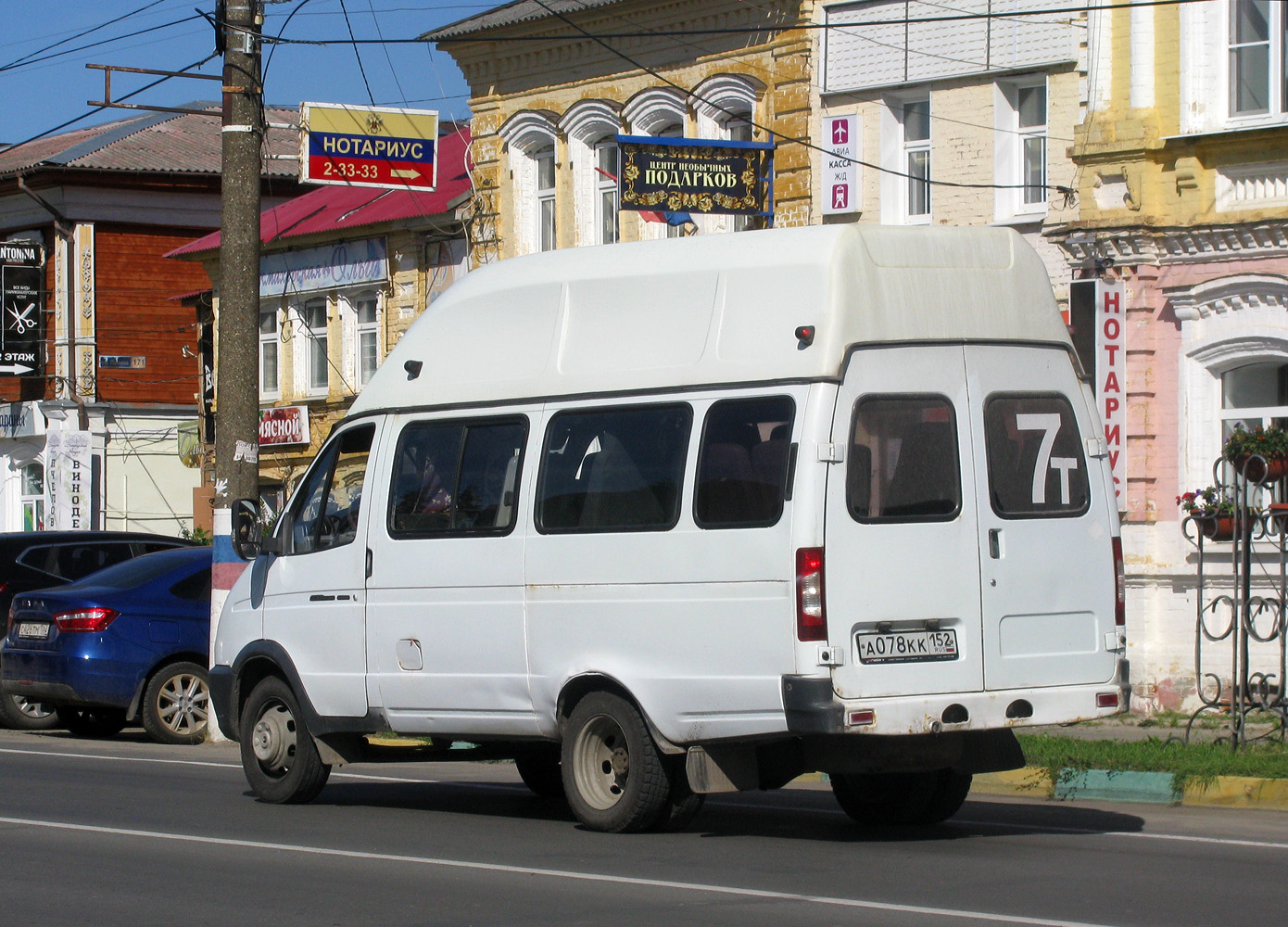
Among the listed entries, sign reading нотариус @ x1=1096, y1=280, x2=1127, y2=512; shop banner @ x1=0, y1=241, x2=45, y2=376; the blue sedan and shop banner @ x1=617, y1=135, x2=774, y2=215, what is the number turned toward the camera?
3

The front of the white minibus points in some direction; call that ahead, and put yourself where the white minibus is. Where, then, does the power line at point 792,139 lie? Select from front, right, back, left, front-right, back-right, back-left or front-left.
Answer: front-right

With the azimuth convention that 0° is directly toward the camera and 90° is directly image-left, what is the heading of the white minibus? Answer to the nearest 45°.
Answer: approximately 135°

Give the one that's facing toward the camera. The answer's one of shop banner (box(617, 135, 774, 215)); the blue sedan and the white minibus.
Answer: the shop banner

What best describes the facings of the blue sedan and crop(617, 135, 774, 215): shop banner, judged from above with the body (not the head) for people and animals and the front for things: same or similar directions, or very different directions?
very different directions

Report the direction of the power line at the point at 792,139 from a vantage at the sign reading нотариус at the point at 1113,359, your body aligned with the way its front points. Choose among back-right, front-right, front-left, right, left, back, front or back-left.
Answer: back-right

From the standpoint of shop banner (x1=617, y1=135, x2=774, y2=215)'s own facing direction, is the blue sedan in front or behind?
in front

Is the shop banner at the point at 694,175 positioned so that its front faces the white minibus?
yes

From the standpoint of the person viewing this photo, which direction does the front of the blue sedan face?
facing away from the viewer and to the right of the viewer

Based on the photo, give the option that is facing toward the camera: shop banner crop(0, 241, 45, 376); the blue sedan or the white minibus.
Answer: the shop banner
